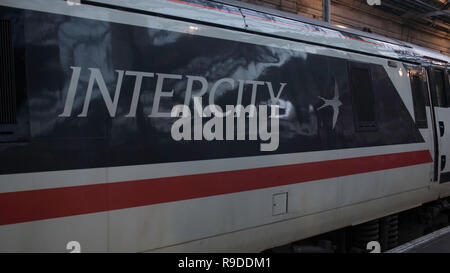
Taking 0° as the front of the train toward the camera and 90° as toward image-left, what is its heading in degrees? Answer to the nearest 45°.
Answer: approximately 225°
